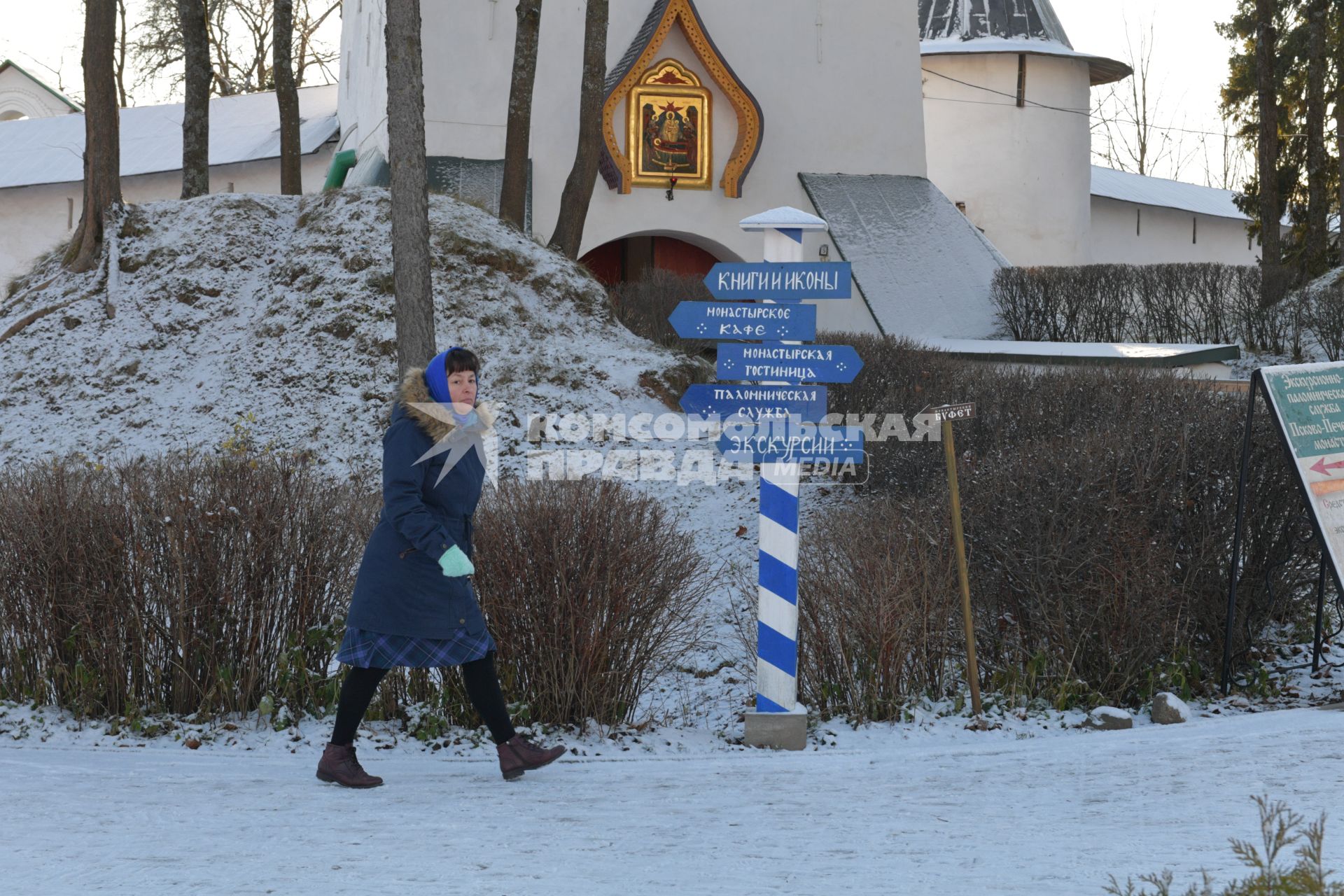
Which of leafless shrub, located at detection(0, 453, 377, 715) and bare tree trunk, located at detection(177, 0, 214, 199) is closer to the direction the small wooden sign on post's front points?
the leafless shrub

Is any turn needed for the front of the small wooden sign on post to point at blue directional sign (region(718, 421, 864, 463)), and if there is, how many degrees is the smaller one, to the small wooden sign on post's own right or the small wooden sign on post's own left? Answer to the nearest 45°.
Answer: approximately 45° to the small wooden sign on post's own right

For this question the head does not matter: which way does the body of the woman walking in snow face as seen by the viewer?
to the viewer's right

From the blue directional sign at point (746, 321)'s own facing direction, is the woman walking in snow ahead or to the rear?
ahead
